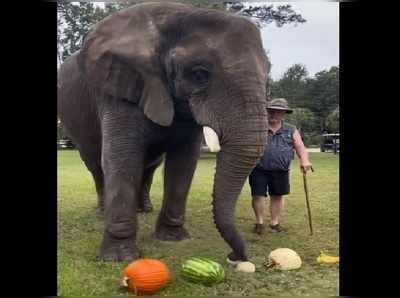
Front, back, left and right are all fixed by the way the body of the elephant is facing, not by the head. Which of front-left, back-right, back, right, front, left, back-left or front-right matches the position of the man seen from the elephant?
left

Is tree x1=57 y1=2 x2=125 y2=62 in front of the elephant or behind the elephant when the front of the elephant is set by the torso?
behind

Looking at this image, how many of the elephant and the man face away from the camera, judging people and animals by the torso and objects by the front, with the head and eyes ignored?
0

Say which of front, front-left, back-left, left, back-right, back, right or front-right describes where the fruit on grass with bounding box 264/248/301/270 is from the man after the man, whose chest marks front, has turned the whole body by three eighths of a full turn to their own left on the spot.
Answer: back-right

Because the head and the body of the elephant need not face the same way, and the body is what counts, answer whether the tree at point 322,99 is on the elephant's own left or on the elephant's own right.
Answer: on the elephant's own left

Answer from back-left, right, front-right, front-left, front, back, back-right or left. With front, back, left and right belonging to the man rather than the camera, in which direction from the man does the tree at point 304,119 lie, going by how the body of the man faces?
back

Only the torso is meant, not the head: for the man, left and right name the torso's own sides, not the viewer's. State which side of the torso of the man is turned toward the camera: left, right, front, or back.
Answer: front

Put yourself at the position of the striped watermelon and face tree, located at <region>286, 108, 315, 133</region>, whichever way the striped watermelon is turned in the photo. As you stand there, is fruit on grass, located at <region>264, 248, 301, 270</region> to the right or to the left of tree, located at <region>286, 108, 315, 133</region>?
right

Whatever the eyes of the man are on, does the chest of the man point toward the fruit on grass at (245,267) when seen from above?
yes

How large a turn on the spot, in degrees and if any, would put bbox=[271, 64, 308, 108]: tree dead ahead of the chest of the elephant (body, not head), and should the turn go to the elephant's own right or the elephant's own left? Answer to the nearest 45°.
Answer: approximately 135° to the elephant's own left

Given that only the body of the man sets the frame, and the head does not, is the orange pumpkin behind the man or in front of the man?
in front

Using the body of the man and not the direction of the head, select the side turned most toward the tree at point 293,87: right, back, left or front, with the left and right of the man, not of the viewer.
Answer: back
